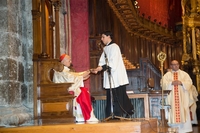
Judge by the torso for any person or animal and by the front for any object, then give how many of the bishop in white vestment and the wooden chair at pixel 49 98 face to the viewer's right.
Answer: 2

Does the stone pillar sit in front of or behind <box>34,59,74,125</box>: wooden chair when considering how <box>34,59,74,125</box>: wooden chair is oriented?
behind

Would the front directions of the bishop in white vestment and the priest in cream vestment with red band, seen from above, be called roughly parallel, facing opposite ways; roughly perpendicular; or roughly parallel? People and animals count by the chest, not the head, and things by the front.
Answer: roughly perpendicular

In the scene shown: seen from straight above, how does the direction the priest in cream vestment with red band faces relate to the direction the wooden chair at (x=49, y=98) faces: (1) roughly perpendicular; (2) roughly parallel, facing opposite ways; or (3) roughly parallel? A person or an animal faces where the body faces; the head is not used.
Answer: roughly perpendicular

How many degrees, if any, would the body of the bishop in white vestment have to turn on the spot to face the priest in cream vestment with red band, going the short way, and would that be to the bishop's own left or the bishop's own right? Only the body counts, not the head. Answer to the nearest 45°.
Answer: approximately 45° to the bishop's own left

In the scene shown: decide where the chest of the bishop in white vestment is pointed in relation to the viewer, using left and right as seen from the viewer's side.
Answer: facing to the right of the viewer

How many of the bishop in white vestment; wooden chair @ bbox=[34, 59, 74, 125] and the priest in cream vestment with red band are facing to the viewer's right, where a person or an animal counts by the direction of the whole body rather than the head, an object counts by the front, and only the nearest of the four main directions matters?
2

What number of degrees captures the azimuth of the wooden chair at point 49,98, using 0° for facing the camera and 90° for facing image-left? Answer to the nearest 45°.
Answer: approximately 270°
